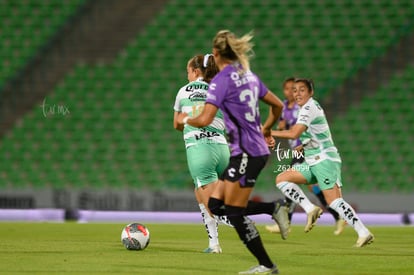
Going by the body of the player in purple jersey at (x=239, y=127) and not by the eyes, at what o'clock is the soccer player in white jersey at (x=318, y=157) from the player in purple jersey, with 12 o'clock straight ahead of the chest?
The soccer player in white jersey is roughly at 2 o'clock from the player in purple jersey.

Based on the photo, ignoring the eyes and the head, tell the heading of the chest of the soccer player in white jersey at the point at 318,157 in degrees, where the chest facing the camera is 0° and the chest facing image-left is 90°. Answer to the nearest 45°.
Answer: approximately 90°

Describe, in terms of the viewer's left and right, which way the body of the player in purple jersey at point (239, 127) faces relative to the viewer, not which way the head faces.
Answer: facing away from the viewer and to the left of the viewer

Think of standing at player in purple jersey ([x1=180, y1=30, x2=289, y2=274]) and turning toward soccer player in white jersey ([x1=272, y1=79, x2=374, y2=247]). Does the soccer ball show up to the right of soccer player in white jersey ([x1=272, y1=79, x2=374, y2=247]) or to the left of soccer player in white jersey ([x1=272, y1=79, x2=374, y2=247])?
left

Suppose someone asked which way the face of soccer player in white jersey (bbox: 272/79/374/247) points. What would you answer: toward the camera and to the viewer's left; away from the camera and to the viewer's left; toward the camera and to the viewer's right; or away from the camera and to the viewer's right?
toward the camera and to the viewer's left

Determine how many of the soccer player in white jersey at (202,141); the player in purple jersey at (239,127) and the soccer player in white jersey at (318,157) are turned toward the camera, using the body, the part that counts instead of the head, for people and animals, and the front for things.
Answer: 0

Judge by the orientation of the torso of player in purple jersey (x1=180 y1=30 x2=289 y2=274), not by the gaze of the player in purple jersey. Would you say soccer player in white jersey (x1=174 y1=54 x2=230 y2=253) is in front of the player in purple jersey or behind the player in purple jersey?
in front

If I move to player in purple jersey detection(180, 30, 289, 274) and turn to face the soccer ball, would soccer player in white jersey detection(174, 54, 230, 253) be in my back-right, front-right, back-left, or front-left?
front-right

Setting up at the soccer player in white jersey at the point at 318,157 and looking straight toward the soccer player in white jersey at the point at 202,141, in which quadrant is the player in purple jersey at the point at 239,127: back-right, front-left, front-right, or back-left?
front-left

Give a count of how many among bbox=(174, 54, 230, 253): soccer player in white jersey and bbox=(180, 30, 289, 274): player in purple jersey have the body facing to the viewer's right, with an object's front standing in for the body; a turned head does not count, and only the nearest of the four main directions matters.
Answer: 0

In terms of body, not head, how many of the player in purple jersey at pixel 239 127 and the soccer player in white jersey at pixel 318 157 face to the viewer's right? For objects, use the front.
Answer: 0
